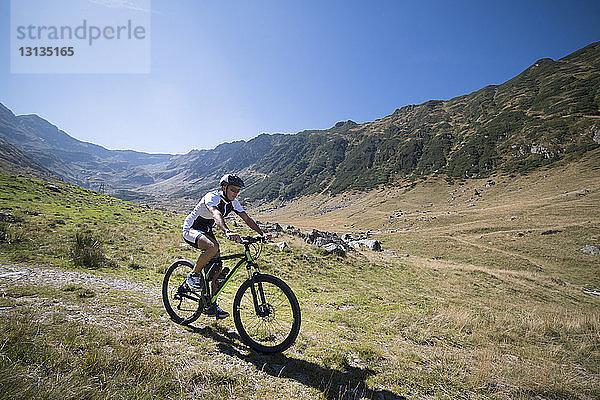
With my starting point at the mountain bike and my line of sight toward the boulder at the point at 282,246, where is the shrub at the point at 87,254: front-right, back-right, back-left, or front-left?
front-left

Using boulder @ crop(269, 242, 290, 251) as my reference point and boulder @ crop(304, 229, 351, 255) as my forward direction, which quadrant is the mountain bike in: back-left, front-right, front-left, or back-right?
back-right

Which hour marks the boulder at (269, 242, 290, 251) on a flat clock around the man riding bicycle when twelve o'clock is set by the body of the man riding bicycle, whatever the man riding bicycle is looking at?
The boulder is roughly at 8 o'clock from the man riding bicycle.

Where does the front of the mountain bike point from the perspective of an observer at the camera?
facing the viewer and to the right of the viewer

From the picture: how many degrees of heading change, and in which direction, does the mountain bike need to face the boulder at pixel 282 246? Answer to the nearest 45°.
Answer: approximately 135° to its left

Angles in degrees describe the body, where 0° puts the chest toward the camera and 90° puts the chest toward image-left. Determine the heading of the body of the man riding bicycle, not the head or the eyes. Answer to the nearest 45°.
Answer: approximately 315°

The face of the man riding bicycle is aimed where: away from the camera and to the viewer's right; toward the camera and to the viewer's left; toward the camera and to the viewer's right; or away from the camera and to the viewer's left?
toward the camera and to the viewer's right
